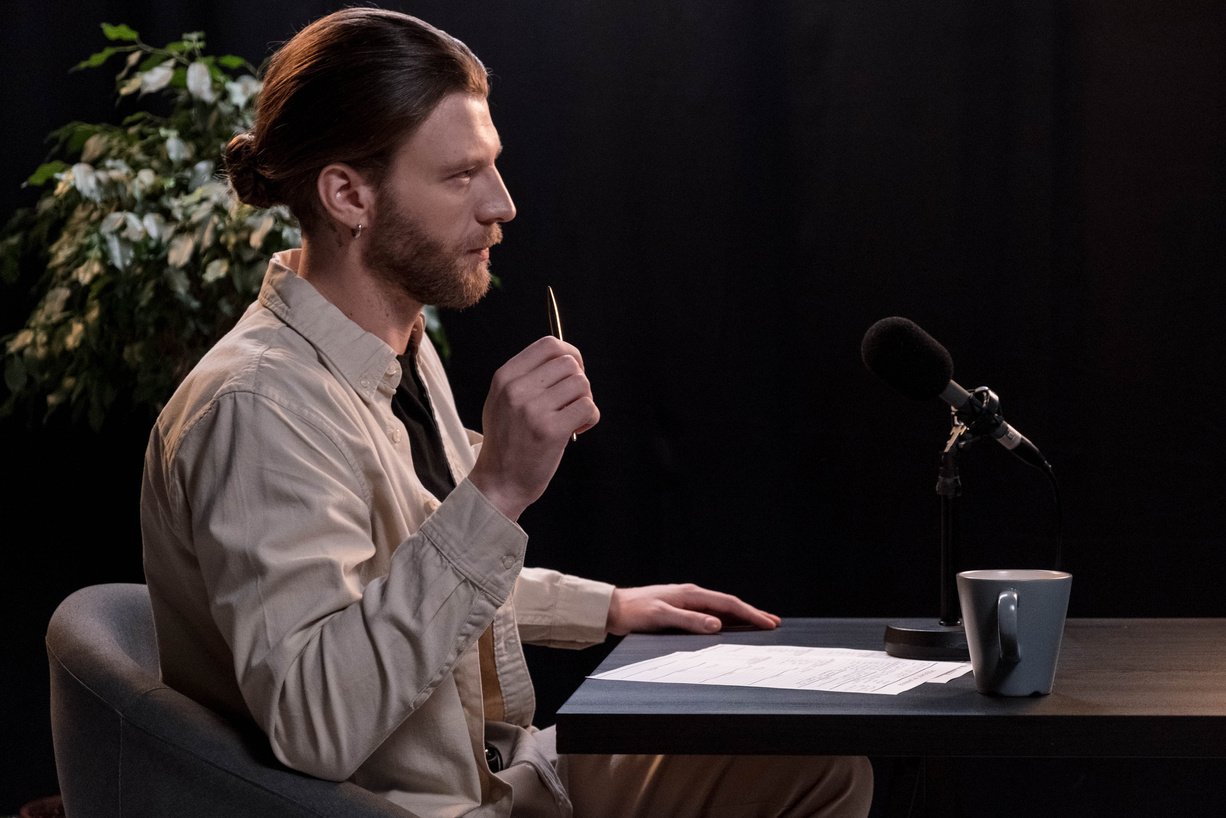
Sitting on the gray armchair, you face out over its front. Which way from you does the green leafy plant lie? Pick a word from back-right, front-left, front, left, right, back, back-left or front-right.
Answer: left

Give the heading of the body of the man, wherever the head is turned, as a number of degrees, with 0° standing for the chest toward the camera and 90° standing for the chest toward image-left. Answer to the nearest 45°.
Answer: approximately 270°

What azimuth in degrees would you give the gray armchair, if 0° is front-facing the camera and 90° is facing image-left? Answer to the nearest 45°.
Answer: approximately 270°

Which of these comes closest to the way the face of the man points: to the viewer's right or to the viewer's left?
to the viewer's right

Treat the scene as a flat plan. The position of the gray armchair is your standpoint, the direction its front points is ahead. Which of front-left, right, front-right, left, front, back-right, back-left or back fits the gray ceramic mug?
front

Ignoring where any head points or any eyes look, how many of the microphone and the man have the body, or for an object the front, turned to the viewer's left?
1

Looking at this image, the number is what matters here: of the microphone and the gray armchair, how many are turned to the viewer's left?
1

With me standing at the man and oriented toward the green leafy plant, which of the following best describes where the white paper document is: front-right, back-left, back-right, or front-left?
back-right

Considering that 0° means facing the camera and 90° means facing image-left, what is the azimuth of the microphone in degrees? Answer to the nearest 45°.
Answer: approximately 90°

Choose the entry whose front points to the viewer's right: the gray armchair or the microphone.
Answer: the gray armchair
